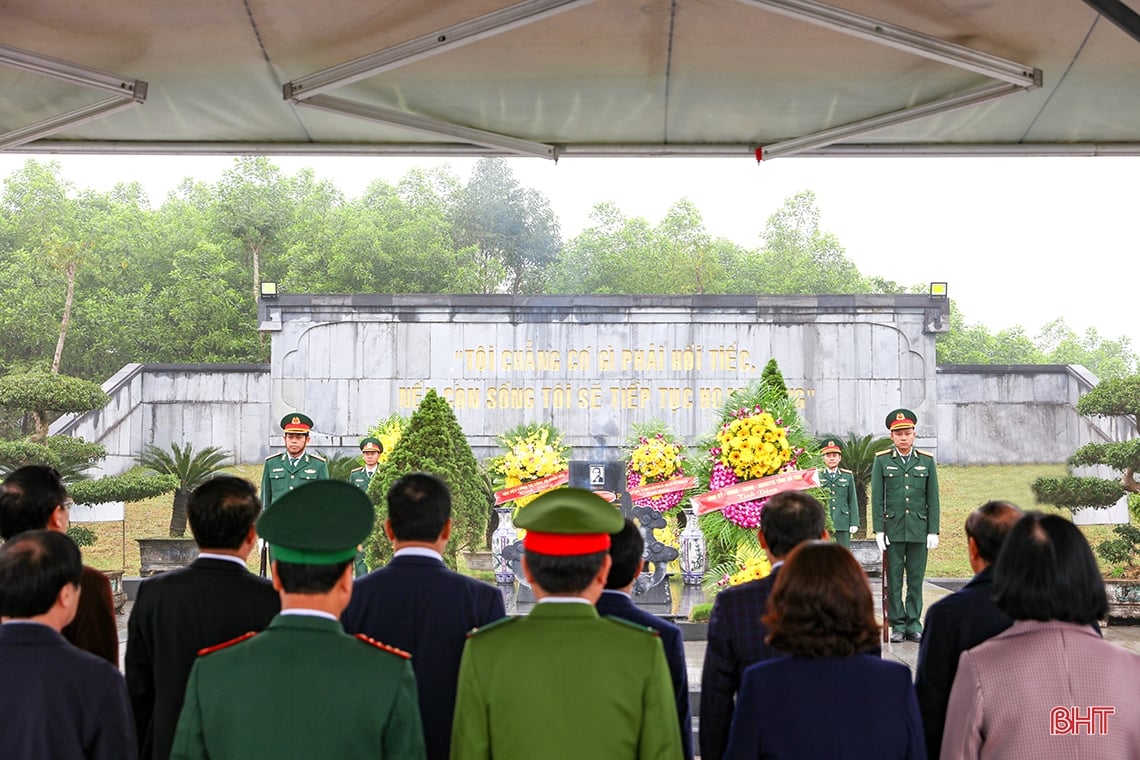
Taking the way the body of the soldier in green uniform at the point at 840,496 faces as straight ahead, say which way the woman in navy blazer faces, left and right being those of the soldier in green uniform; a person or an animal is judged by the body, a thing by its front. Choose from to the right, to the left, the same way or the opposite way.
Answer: the opposite way

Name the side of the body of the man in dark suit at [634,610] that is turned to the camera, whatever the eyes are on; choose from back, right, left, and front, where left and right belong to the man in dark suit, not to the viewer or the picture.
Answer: back

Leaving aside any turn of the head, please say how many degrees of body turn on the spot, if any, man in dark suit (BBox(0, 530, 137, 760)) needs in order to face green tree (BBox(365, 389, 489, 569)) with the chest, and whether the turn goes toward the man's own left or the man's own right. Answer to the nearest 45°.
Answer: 0° — they already face it

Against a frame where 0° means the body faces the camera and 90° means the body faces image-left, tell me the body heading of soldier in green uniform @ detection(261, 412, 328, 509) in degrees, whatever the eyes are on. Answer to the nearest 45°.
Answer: approximately 0°

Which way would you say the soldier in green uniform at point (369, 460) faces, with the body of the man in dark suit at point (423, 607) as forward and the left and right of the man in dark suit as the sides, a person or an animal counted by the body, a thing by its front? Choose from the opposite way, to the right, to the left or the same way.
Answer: the opposite way

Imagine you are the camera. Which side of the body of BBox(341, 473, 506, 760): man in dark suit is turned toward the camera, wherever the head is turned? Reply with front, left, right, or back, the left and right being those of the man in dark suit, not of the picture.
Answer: back

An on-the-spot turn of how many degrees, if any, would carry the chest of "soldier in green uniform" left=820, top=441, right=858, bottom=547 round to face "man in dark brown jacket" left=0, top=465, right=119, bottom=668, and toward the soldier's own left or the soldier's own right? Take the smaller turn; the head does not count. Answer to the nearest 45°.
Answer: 0° — they already face them

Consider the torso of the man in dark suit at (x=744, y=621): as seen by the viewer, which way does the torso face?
away from the camera

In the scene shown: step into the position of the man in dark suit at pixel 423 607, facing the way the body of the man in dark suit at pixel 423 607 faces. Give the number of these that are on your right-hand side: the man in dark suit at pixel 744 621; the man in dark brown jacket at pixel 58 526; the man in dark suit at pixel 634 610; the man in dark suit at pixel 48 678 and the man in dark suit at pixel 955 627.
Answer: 3
